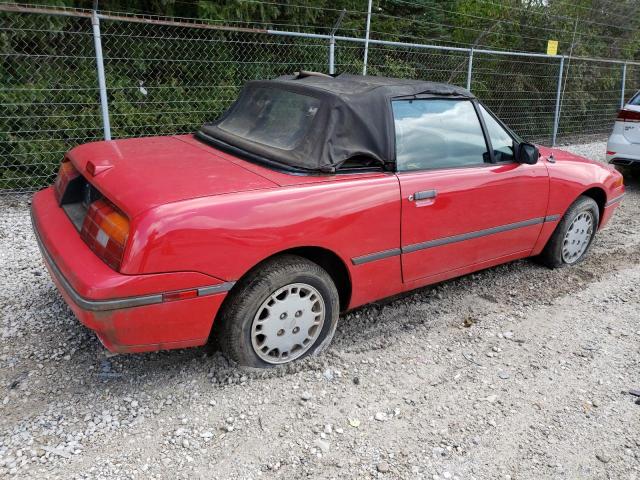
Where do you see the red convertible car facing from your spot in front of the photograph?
facing away from the viewer and to the right of the viewer

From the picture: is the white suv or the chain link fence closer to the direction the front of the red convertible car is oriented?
the white suv

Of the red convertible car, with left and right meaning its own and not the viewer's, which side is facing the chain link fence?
left

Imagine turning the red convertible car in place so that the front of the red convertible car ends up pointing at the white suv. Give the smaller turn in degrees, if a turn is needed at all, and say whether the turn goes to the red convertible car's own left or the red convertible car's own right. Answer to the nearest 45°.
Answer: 0° — it already faces it
